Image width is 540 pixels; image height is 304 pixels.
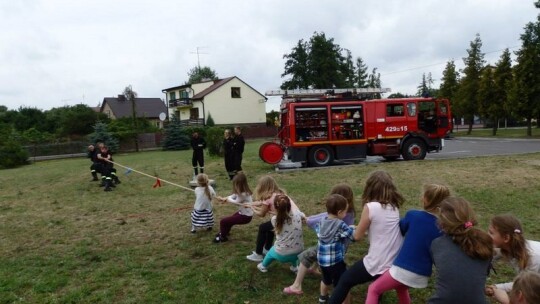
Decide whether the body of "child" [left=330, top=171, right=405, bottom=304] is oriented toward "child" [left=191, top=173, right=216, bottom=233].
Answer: yes

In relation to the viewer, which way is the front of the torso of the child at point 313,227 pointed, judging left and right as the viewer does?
facing to the left of the viewer

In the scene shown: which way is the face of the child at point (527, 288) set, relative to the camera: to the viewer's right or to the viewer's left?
to the viewer's left

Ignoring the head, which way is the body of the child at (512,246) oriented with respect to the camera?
to the viewer's left

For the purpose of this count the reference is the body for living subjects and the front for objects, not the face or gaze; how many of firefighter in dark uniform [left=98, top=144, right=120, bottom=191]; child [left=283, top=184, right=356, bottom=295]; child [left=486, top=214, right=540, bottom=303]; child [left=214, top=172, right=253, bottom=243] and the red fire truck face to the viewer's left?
3

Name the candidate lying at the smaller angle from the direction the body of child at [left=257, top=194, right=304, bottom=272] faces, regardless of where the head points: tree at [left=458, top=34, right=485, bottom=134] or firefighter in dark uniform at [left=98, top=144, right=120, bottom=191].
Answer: the firefighter in dark uniform

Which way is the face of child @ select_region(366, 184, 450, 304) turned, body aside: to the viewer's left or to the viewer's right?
to the viewer's left

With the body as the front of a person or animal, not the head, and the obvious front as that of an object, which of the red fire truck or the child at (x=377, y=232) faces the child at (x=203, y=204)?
the child at (x=377, y=232)

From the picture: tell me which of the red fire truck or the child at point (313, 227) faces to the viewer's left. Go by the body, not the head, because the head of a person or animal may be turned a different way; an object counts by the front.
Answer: the child

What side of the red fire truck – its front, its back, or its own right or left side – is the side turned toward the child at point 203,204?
right

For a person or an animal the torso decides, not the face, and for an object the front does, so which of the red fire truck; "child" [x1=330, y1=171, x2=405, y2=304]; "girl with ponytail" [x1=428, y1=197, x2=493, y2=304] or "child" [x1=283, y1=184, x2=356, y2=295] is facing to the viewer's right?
the red fire truck

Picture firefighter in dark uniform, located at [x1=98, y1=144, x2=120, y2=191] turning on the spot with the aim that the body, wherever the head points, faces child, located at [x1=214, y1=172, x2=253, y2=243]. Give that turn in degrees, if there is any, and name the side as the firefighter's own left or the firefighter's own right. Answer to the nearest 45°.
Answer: approximately 45° to the firefighter's own right

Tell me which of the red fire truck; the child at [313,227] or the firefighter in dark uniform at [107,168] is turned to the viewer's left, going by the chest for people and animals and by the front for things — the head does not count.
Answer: the child

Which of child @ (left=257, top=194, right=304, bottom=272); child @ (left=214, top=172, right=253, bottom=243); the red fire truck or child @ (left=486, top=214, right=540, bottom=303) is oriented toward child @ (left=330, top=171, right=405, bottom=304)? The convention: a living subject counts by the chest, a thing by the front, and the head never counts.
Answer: child @ (left=486, top=214, right=540, bottom=303)
